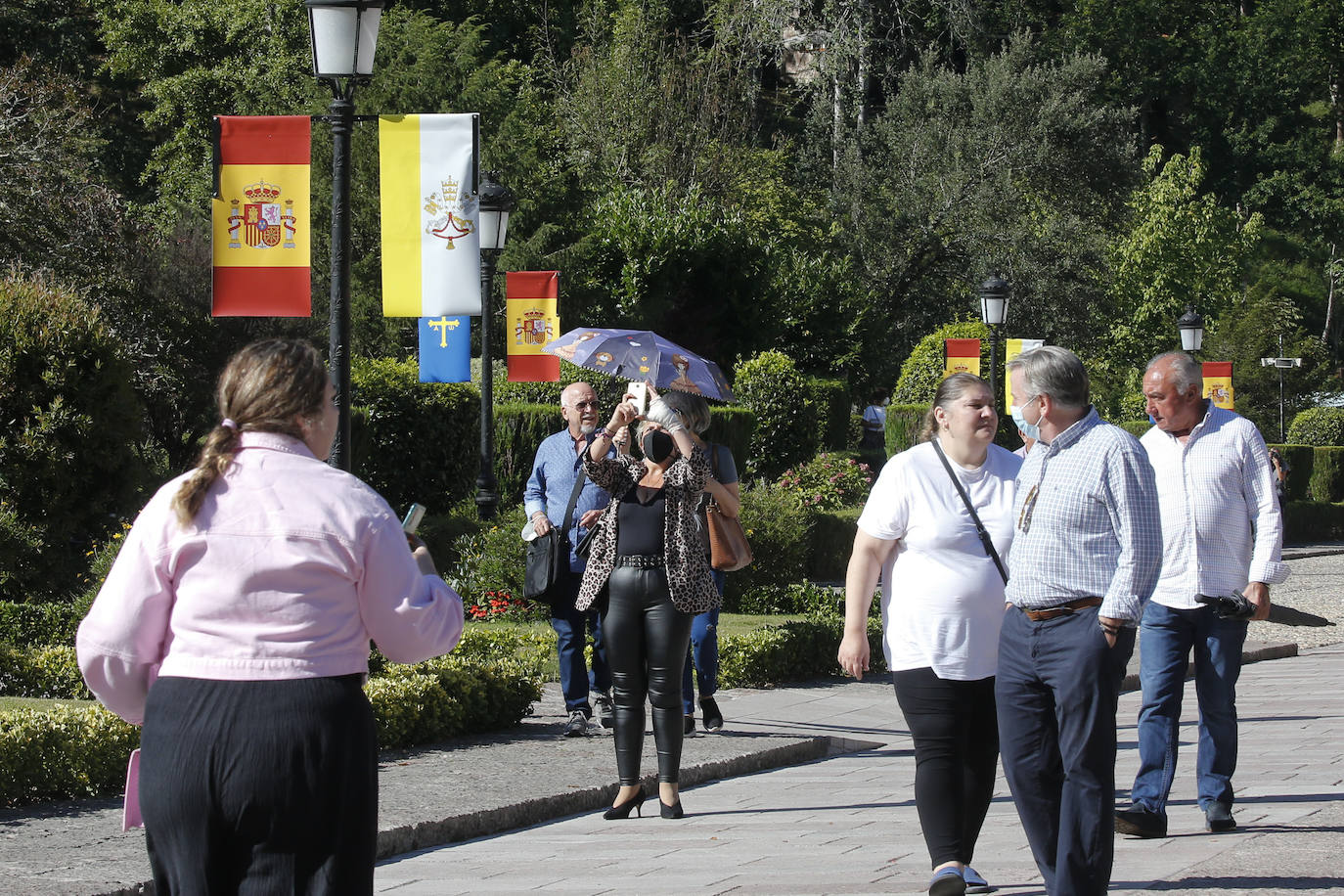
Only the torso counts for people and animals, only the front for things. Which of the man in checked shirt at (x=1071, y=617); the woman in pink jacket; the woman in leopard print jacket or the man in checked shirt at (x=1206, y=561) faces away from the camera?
the woman in pink jacket

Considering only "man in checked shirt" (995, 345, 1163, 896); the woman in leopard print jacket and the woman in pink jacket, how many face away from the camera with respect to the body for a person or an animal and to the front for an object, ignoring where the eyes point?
1

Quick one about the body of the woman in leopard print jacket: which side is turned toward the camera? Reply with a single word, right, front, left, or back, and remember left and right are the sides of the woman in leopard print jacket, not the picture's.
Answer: front

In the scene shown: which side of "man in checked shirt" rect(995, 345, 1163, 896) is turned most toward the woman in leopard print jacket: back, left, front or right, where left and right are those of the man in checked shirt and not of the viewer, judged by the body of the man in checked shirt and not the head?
right

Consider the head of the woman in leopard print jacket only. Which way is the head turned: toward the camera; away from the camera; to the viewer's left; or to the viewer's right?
toward the camera

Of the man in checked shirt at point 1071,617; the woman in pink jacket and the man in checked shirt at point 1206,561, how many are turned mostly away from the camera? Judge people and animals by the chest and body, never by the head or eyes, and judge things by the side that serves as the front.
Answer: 1

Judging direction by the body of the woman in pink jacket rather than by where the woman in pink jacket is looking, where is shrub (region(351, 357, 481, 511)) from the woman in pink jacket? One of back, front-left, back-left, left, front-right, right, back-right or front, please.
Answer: front

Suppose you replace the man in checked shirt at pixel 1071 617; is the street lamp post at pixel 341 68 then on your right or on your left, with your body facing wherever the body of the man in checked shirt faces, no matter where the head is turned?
on your right

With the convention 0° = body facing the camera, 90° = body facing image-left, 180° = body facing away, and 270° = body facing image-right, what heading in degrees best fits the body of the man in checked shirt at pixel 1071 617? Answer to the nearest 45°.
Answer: approximately 45°

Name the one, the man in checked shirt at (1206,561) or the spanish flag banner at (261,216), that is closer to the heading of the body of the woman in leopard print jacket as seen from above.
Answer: the man in checked shirt

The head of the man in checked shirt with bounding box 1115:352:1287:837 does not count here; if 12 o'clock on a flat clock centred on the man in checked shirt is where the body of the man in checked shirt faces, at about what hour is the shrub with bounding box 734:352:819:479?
The shrub is roughly at 4 o'clock from the man in checked shirt.

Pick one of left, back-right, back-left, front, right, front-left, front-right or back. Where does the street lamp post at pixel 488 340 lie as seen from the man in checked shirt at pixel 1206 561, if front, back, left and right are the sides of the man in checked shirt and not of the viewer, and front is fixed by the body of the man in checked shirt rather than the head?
right

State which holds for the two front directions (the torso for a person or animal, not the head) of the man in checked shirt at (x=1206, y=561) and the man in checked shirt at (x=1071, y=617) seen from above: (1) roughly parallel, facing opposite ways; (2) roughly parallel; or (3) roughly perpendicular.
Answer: roughly parallel

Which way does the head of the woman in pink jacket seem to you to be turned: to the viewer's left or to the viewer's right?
to the viewer's right

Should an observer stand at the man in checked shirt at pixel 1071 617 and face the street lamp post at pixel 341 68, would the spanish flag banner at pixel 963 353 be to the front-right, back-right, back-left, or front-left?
front-right

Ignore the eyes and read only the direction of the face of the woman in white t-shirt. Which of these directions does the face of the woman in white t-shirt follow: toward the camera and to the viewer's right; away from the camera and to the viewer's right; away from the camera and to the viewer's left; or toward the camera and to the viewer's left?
toward the camera and to the viewer's right

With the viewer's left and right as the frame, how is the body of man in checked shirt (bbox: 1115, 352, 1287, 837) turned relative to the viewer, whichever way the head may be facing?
facing the viewer and to the left of the viewer

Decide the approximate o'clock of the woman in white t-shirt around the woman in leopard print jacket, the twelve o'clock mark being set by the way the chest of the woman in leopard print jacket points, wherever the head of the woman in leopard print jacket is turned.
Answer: The woman in white t-shirt is roughly at 11 o'clock from the woman in leopard print jacket.
